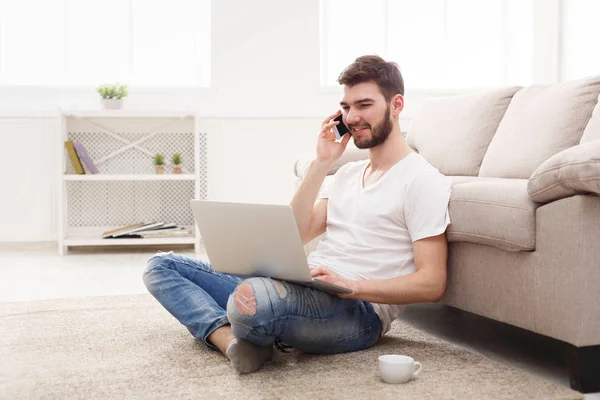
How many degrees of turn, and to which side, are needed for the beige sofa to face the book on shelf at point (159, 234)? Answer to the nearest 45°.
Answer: approximately 90° to its right

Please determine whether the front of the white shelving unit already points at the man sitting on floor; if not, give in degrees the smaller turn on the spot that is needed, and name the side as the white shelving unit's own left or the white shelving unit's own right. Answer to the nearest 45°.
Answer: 0° — it already faces them

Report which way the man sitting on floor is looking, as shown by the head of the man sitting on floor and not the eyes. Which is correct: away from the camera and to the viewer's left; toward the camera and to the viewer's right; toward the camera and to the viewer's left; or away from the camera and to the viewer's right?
toward the camera and to the viewer's left

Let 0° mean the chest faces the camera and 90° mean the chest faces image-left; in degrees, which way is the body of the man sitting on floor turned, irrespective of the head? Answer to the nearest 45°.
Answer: approximately 45°

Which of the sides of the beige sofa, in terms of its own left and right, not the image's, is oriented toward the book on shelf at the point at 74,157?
right

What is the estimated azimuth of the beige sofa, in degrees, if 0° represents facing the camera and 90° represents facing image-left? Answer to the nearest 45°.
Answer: approximately 45°

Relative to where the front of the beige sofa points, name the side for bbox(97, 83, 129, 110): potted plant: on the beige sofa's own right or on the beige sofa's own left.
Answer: on the beige sofa's own right
